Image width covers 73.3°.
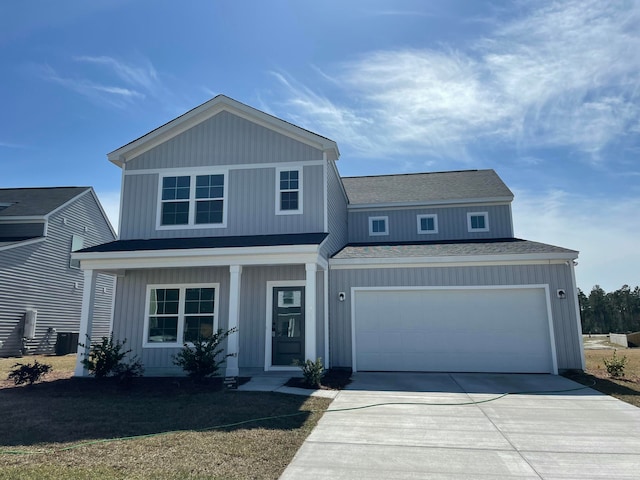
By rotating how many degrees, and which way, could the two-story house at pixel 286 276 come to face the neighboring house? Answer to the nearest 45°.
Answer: approximately 135° to its right

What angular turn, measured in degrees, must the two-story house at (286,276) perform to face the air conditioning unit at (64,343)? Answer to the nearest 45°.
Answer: approximately 135° to its right

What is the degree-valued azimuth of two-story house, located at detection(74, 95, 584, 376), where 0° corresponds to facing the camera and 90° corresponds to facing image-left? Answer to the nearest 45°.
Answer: approximately 0°
